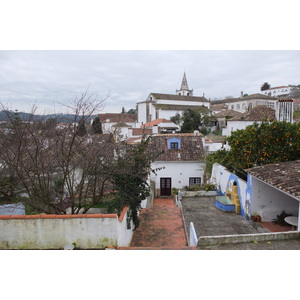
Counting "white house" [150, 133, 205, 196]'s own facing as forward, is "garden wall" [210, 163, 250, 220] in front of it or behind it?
in front

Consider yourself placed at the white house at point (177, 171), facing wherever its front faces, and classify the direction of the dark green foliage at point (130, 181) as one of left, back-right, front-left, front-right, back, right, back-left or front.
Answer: front

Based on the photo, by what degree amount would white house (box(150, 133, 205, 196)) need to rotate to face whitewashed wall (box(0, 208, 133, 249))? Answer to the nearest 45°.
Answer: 0° — it already faces it

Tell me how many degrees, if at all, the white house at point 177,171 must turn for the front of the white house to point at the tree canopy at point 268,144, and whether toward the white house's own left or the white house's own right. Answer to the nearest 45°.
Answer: approximately 45° to the white house's own left

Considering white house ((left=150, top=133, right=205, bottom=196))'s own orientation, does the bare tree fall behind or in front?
in front

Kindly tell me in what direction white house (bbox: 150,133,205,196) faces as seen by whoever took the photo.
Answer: facing the viewer
